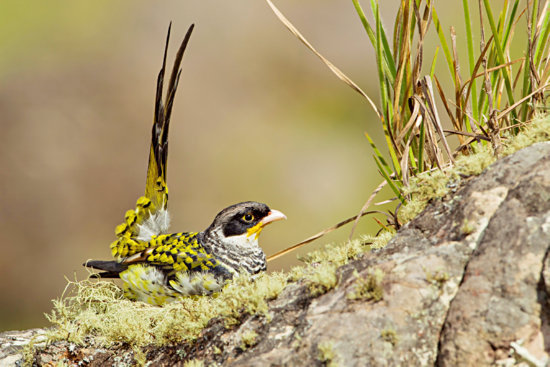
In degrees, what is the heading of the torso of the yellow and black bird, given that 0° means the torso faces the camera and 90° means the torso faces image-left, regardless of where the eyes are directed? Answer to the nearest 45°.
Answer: approximately 270°
